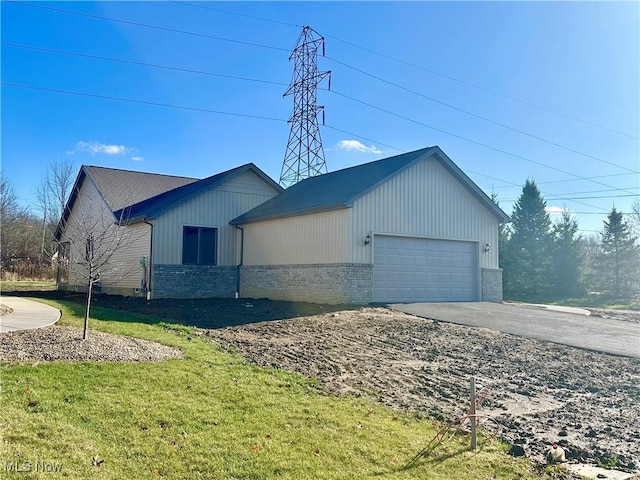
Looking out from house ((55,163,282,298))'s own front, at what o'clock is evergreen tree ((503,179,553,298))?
The evergreen tree is roughly at 10 o'clock from the house.

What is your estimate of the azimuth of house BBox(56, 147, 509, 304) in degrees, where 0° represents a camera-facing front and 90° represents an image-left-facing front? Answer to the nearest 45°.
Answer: approximately 315°

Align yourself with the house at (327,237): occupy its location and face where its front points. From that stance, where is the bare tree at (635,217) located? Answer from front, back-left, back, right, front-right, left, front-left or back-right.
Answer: left

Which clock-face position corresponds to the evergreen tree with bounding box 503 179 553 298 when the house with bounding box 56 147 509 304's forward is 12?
The evergreen tree is roughly at 9 o'clock from the house.

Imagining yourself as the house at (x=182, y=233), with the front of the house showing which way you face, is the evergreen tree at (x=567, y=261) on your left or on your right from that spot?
on your left
